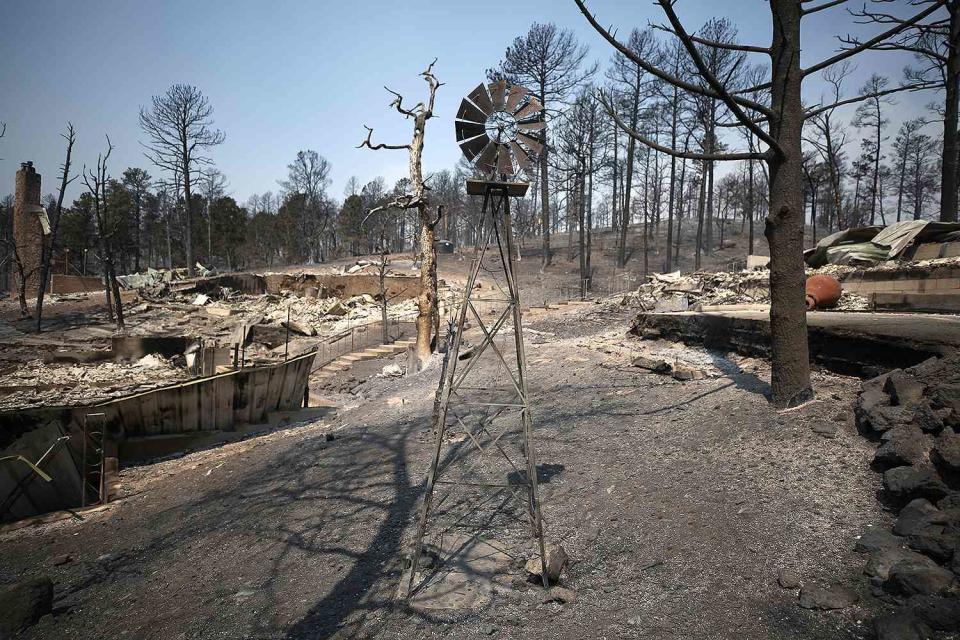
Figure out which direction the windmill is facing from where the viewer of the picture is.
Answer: facing the viewer

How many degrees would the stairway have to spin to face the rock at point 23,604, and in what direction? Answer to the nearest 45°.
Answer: approximately 45° to its left

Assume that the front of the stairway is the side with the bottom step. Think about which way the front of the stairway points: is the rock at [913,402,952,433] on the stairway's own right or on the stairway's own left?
on the stairway's own left

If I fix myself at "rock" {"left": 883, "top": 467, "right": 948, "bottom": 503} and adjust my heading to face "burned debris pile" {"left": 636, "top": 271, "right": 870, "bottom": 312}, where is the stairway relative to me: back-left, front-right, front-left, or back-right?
front-left

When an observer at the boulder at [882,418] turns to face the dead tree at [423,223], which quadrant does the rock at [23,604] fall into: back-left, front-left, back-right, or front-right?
front-left

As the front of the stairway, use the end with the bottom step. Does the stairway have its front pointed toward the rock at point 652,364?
no

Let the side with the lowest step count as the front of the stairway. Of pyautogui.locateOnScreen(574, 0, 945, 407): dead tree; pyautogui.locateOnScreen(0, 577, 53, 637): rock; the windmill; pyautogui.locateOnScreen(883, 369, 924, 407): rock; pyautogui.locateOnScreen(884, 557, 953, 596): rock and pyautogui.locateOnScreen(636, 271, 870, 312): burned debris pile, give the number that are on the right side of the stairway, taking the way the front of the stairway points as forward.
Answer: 0

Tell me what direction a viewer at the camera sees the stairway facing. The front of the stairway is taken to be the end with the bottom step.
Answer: facing the viewer and to the left of the viewer

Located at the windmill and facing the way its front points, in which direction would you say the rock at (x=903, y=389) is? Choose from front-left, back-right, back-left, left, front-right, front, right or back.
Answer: left

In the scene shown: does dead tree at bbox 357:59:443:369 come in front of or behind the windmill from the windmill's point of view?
behind

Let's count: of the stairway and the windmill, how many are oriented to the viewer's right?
0

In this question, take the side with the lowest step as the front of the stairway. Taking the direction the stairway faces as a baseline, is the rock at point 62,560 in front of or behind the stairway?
in front

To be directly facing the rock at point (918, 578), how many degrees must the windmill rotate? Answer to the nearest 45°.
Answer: approximately 45° to its left

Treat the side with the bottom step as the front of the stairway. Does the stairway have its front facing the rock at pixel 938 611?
no

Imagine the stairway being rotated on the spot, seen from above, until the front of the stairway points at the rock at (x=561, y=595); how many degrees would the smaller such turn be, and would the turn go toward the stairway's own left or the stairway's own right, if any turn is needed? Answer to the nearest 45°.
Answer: approximately 45° to the stairway's own left
